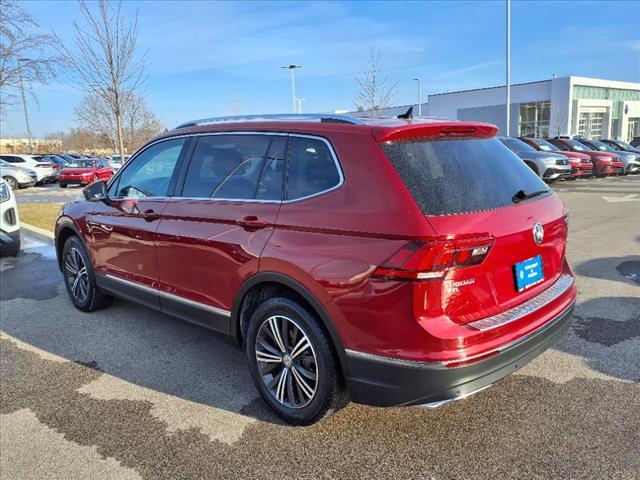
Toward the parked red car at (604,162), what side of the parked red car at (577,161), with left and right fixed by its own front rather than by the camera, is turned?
left

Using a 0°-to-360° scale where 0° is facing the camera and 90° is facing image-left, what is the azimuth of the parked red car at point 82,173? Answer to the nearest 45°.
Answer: approximately 45°

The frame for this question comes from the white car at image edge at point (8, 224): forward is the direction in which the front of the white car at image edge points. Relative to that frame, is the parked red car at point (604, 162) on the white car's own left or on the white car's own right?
on the white car's own left

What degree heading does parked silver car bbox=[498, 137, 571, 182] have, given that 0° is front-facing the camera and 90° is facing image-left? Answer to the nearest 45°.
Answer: approximately 315°

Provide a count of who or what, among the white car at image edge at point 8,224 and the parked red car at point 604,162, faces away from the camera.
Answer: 0

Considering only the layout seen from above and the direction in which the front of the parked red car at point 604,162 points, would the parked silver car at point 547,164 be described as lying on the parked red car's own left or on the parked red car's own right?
on the parked red car's own right

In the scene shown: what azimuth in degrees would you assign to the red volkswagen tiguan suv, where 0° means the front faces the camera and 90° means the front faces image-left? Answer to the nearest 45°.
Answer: approximately 135°

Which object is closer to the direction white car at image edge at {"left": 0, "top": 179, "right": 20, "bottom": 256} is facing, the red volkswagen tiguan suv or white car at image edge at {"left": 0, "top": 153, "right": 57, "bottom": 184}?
the red volkswagen tiguan suv

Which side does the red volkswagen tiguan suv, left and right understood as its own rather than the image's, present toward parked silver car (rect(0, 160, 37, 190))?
front

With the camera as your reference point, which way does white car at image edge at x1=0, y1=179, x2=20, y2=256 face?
facing the viewer and to the right of the viewer

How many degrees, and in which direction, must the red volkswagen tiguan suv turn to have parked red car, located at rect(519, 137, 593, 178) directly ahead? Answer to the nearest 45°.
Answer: approximately 90° to its right
